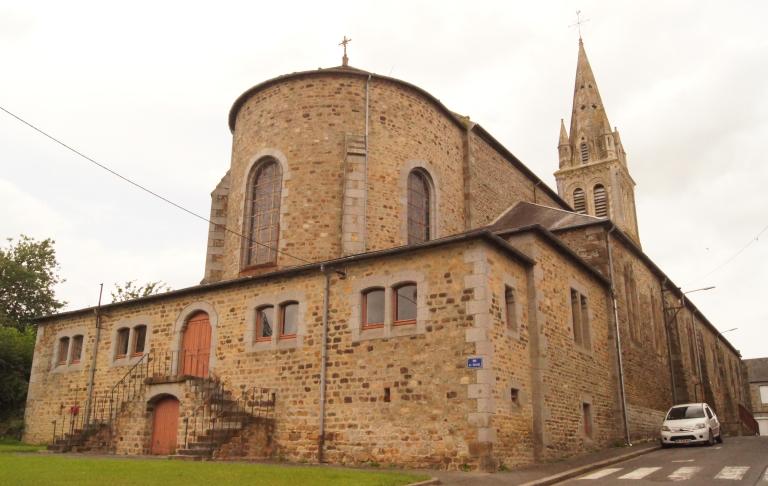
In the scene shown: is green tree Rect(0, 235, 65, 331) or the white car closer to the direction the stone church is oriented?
the white car

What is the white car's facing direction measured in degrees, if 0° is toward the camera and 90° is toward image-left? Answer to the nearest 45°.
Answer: approximately 45°

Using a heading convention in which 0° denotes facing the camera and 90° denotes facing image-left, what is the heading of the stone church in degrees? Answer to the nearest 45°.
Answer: approximately 225°

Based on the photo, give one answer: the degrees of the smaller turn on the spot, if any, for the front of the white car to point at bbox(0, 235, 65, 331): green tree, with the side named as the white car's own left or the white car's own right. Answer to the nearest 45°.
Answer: approximately 45° to the white car's own right

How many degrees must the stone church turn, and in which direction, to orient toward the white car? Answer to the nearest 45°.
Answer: approximately 45° to its right

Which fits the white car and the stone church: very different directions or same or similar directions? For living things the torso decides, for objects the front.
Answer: very different directions

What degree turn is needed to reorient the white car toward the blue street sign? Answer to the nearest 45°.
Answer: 0° — it already faces it
